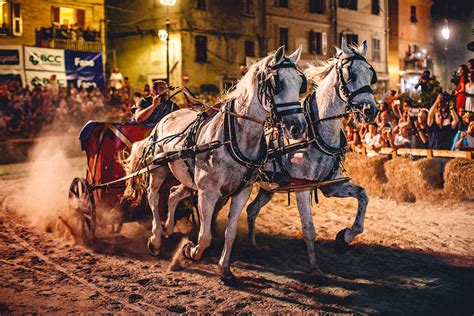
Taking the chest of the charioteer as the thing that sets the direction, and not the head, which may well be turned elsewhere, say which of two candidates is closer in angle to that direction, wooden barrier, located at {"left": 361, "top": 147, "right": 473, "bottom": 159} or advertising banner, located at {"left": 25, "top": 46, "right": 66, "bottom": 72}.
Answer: the wooden barrier

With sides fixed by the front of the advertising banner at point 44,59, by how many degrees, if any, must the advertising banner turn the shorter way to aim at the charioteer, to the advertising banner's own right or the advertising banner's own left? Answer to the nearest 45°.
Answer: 0° — it already faces them

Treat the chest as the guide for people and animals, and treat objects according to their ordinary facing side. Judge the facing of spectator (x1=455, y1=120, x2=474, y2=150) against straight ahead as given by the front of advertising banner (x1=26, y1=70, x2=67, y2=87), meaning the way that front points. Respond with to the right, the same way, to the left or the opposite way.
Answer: to the right

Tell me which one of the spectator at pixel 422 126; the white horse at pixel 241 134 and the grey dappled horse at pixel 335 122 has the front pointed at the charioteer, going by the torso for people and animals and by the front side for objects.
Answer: the spectator

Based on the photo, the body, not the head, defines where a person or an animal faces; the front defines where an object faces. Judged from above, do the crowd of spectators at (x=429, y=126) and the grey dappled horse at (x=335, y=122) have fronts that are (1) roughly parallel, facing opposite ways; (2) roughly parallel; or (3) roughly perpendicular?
roughly perpendicular

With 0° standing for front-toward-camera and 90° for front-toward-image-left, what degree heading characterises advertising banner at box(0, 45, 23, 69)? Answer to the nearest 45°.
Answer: approximately 0°

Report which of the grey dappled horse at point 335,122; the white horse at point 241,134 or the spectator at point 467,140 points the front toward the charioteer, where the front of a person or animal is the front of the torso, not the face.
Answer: the spectator

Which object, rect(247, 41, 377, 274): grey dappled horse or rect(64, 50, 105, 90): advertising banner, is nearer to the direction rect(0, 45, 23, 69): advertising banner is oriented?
the grey dappled horse

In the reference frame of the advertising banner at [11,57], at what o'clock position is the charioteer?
The charioteer is roughly at 12 o'clock from the advertising banner.

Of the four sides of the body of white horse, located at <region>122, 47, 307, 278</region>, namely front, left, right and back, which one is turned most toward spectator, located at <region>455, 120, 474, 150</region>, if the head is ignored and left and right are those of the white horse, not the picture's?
left

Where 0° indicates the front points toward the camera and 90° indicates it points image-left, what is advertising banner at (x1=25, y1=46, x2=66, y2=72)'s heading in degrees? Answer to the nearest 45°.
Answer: approximately 0°
